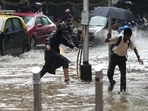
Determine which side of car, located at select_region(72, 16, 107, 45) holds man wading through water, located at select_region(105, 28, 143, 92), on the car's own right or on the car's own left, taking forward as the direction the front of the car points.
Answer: on the car's own left
